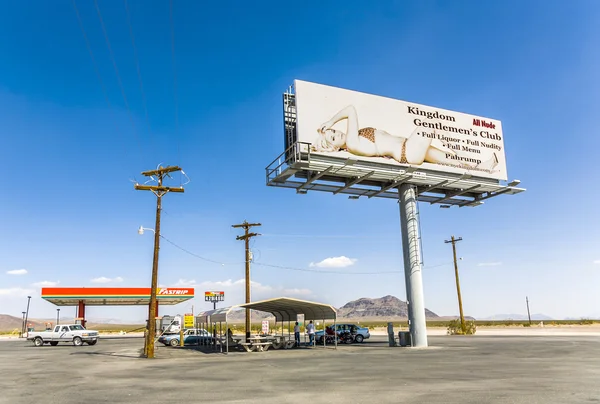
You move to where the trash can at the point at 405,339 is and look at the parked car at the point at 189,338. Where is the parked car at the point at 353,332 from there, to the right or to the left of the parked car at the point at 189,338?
right

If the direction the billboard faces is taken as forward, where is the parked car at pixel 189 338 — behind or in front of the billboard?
behind

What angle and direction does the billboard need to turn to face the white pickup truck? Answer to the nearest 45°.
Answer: approximately 135° to its right

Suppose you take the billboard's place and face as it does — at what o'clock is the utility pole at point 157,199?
The utility pole is roughly at 4 o'clock from the billboard.

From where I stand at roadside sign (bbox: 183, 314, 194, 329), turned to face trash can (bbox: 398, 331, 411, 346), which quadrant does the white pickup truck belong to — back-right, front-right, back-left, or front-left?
back-right

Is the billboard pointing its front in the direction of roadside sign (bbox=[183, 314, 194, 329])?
no
